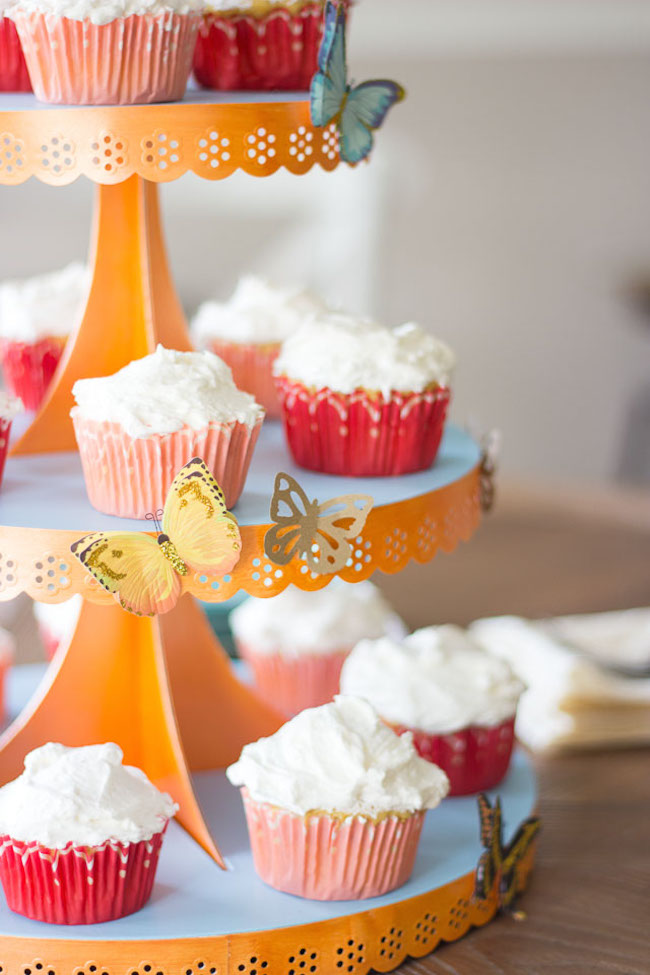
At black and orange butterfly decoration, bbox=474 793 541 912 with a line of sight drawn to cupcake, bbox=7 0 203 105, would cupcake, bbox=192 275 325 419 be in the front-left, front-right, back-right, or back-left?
front-right

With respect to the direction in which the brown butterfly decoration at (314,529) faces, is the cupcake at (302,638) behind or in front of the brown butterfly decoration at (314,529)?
behind
